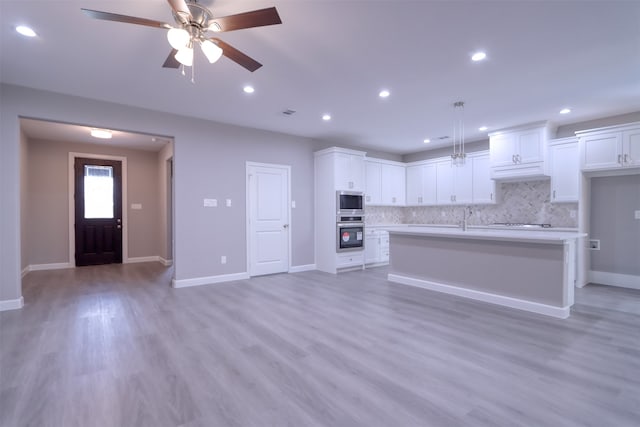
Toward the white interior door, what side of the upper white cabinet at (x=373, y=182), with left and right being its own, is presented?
right

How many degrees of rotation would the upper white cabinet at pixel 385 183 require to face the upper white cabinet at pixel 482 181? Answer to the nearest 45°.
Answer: approximately 45° to its left

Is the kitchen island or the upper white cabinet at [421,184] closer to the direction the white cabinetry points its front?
the kitchen island

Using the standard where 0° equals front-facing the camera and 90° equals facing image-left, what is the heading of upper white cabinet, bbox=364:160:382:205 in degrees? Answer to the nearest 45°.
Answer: approximately 315°

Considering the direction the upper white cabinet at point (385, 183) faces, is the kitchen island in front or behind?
in front

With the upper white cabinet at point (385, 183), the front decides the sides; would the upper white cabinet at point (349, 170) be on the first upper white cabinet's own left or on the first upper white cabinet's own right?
on the first upper white cabinet's own right

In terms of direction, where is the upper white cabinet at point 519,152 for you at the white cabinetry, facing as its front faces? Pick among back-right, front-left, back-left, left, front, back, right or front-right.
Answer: front-left

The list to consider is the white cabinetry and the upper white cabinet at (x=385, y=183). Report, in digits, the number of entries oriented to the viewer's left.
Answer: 0

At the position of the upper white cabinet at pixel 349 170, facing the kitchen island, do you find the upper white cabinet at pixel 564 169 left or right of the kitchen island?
left

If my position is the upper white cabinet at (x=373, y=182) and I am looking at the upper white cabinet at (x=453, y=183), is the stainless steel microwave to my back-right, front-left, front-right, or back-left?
back-right
